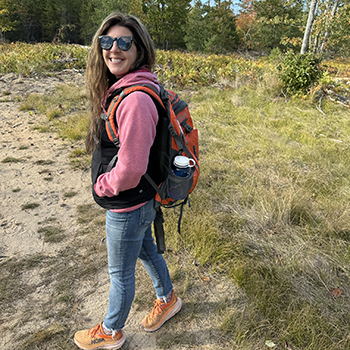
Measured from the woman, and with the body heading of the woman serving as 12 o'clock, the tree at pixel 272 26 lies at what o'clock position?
The tree is roughly at 4 o'clock from the woman.

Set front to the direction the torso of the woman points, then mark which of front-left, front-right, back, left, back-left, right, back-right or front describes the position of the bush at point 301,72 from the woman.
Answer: back-right

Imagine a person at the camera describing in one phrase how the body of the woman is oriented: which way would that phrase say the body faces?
to the viewer's left

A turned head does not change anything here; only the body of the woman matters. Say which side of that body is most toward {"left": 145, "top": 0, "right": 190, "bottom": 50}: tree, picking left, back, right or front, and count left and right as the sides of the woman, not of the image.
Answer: right

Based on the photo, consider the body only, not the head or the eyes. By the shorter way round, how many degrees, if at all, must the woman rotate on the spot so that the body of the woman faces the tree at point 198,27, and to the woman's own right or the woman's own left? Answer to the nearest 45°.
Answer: approximately 90° to the woman's own right
